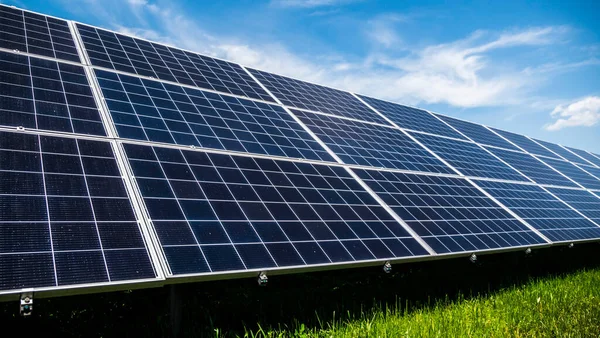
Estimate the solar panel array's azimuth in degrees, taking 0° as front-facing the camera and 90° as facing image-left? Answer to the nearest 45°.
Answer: approximately 315°
